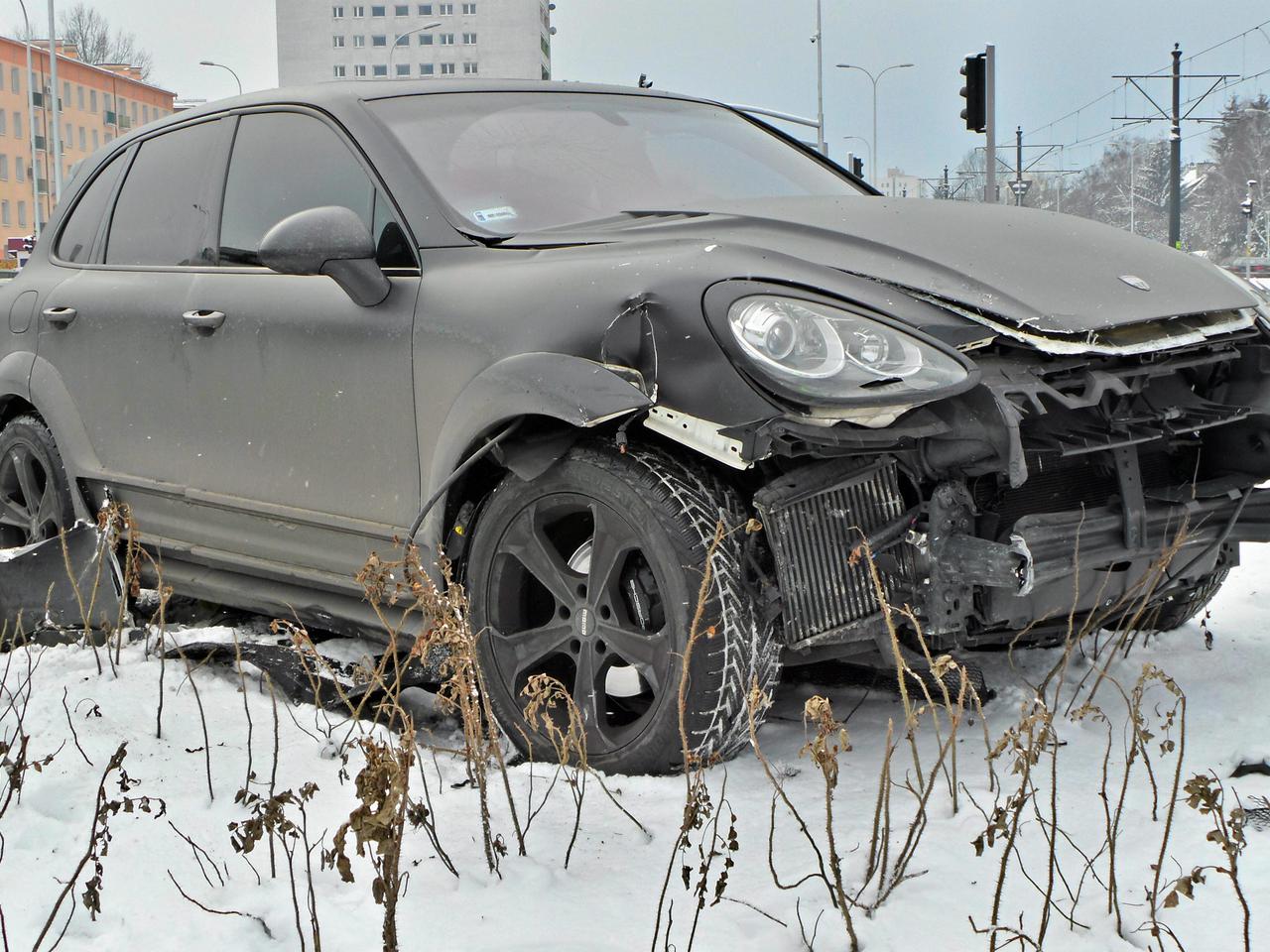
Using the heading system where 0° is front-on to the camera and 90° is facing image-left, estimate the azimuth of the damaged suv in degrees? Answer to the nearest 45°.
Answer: approximately 315°

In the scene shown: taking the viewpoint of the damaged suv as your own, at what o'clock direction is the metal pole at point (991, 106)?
The metal pole is roughly at 8 o'clock from the damaged suv.

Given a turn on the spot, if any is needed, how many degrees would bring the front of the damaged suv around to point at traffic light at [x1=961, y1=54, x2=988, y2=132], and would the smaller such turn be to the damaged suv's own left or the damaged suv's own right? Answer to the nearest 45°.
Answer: approximately 135° to the damaged suv's own left
